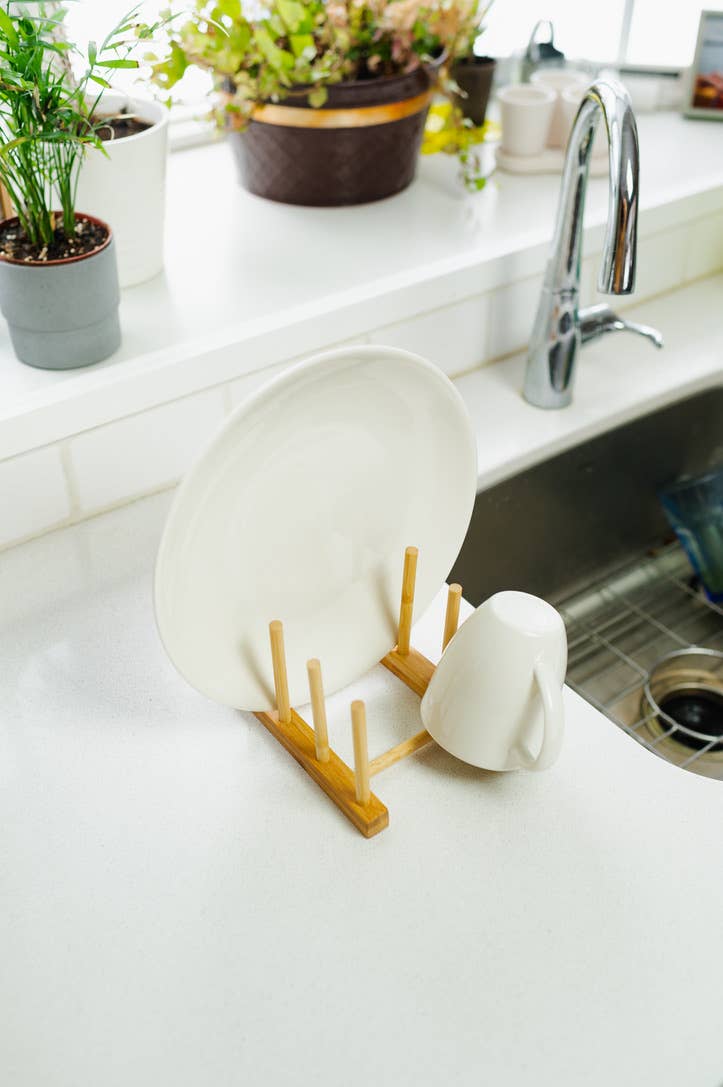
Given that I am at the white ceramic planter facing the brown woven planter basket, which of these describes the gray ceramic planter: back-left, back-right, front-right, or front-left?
back-right

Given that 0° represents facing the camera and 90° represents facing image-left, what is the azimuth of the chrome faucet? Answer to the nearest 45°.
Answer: approximately 315°

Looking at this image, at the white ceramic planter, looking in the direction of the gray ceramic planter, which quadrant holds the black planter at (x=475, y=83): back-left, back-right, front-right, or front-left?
back-left
